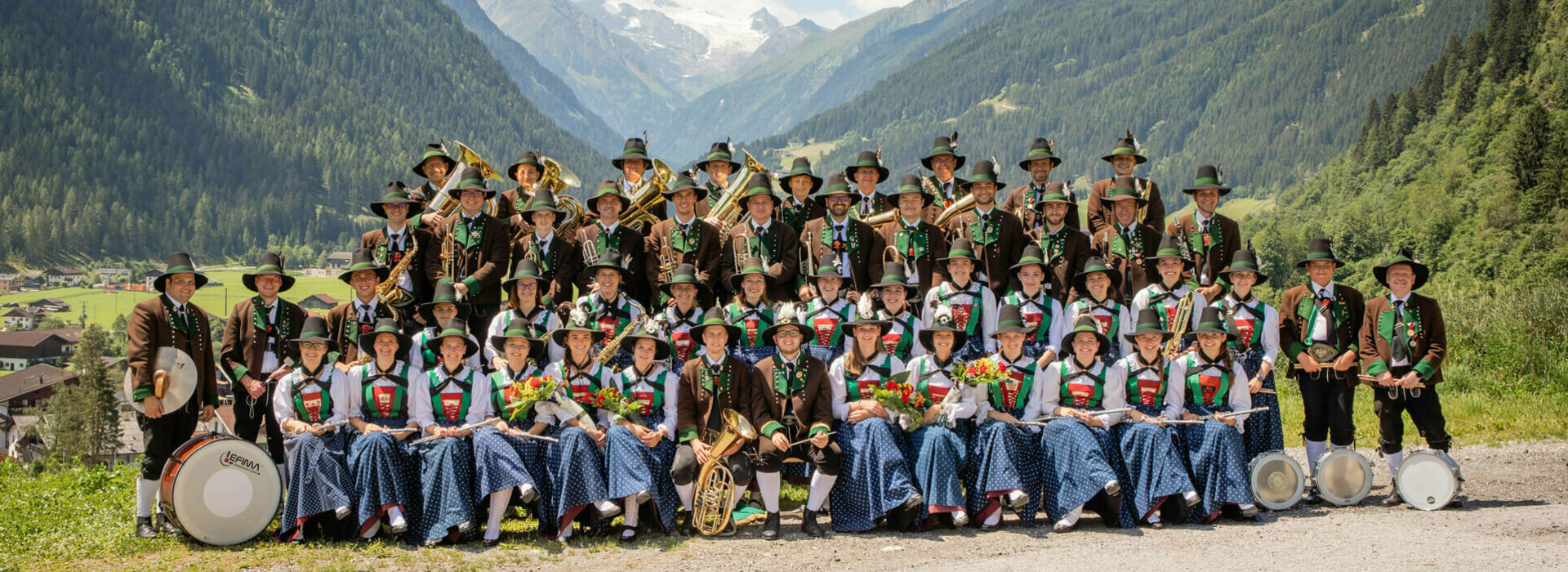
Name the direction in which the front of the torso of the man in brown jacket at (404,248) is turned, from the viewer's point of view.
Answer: toward the camera

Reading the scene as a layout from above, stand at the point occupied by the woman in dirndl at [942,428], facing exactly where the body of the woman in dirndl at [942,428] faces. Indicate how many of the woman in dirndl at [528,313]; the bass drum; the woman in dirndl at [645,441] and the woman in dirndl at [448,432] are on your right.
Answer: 4

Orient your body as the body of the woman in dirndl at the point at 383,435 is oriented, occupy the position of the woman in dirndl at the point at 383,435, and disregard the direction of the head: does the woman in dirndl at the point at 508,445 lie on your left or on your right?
on your left

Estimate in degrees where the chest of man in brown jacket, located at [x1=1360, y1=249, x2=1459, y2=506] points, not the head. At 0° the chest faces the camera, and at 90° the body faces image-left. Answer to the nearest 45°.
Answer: approximately 0°

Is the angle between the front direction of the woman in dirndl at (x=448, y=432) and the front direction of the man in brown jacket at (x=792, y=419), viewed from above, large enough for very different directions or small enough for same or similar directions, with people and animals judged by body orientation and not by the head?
same or similar directions

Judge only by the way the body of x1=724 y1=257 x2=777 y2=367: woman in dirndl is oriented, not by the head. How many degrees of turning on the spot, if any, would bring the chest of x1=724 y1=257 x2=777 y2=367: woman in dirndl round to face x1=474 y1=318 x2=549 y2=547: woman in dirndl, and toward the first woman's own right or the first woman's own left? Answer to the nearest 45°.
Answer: approximately 45° to the first woman's own right

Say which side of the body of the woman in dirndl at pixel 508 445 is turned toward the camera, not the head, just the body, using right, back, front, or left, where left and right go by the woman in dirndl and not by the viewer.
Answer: front

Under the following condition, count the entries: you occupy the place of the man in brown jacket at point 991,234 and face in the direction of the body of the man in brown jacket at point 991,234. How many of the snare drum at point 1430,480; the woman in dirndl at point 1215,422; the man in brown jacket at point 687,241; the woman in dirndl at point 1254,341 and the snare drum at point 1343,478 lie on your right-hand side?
1

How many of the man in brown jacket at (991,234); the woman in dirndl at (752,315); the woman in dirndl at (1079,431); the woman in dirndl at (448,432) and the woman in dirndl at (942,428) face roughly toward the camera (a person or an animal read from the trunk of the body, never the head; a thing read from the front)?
5

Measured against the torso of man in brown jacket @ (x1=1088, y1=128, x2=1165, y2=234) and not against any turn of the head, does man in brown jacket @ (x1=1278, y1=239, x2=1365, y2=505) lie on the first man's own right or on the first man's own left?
on the first man's own left

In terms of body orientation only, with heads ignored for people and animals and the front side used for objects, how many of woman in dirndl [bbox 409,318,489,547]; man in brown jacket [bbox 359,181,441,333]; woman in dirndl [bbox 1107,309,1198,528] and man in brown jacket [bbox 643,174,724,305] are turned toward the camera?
4

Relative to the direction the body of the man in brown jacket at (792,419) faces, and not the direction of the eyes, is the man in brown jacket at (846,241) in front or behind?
behind

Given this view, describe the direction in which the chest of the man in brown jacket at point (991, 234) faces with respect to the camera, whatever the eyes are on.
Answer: toward the camera

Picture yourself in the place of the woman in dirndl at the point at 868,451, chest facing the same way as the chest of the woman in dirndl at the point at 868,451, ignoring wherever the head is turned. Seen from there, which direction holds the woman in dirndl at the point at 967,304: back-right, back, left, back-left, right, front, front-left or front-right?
back-left

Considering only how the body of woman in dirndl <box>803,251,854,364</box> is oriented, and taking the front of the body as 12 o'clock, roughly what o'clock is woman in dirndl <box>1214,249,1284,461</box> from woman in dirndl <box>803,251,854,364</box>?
woman in dirndl <box>1214,249,1284,461</box> is roughly at 9 o'clock from woman in dirndl <box>803,251,854,364</box>.
